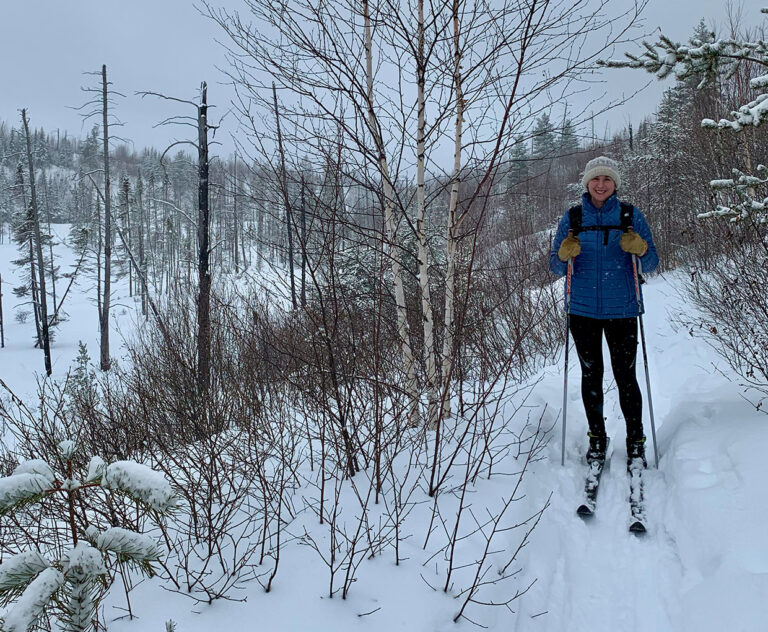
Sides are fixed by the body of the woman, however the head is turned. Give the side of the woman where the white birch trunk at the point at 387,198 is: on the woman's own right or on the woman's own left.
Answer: on the woman's own right

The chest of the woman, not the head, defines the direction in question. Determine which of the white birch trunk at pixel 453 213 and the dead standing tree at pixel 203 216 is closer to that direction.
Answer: the white birch trunk

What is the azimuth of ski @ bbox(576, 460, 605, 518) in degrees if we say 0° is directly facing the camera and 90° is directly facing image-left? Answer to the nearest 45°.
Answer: approximately 0°
